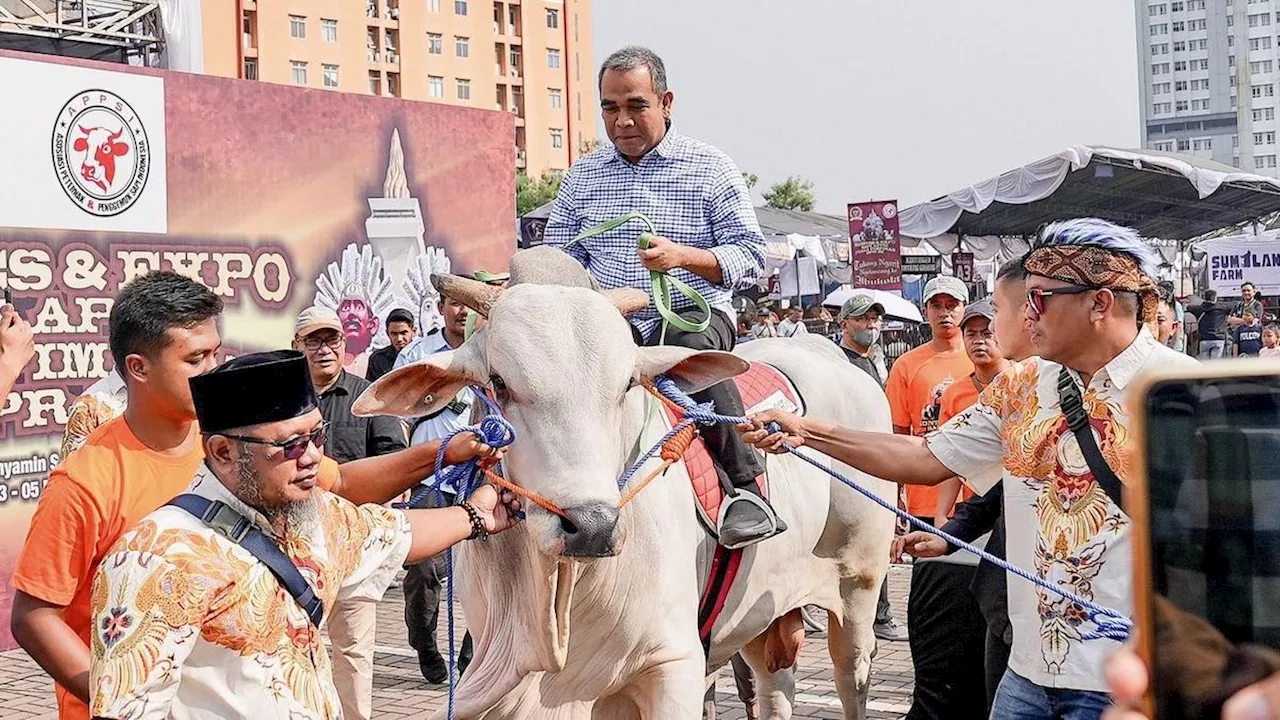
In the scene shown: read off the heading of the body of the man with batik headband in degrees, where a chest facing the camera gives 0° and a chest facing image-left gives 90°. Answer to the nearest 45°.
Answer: approximately 45°

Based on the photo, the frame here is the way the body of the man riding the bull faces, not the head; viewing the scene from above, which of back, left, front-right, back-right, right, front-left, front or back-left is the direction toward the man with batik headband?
left

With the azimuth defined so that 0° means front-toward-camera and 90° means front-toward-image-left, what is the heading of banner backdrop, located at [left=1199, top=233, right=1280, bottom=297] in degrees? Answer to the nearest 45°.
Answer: approximately 0°

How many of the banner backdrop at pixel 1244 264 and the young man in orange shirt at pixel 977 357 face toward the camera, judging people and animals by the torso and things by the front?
2

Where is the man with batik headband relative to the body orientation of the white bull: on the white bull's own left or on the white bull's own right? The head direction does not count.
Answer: on the white bull's own left

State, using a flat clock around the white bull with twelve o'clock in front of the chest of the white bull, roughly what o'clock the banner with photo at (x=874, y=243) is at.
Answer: The banner with photo is roughly at 5 o'clock from the white bull.

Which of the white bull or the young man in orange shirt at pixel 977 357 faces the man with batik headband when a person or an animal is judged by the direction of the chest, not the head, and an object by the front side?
the young man in orange shirt

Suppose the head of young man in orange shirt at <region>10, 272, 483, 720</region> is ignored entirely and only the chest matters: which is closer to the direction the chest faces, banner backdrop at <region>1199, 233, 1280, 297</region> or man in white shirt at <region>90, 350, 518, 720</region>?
the man in white shirt

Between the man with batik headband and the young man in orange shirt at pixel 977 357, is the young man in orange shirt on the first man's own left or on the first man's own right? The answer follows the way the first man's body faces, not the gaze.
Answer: on the first man's own right

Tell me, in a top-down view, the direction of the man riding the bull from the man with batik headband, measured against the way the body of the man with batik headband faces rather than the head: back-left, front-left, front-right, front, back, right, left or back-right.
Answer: right

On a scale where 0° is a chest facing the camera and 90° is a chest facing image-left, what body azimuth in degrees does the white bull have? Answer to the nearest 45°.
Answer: approximately 45°
